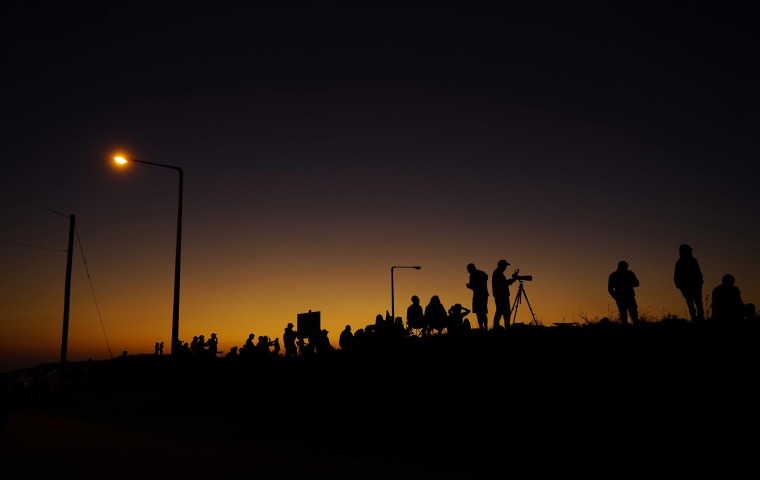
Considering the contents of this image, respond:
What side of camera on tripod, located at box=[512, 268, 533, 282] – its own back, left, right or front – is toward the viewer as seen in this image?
right

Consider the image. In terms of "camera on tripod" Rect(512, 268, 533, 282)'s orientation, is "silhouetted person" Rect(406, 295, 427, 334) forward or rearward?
rearward

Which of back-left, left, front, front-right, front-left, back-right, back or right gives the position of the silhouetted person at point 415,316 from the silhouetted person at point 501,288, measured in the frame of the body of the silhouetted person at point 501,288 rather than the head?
back-left

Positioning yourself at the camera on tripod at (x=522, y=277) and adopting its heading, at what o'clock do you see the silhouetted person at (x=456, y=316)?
The silhouetted person is roughly at 7 o'clock from the camera on tripod.

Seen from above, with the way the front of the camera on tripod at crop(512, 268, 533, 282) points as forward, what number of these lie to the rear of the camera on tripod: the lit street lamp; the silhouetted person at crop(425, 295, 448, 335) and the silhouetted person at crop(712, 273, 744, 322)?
2

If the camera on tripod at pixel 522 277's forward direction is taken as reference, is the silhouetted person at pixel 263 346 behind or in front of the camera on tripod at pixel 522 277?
behind

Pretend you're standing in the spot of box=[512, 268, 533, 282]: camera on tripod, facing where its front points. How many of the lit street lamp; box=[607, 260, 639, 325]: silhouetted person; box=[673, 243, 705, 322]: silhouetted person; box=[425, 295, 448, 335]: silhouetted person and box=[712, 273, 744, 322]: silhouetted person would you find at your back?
2

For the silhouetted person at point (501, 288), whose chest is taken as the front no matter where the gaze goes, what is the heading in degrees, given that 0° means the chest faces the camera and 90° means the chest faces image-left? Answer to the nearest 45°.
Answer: approximately 270°

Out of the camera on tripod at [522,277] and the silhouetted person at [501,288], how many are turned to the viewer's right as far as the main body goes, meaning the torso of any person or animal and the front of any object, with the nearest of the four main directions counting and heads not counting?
2

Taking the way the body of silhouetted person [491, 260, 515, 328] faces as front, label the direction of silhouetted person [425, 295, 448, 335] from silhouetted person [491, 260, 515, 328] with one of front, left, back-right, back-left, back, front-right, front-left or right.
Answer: back-left

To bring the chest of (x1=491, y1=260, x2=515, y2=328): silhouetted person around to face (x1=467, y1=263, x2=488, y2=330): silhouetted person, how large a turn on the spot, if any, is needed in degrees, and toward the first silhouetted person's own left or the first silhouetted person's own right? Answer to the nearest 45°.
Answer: approximately 135° to the first silhouetted person's own left
